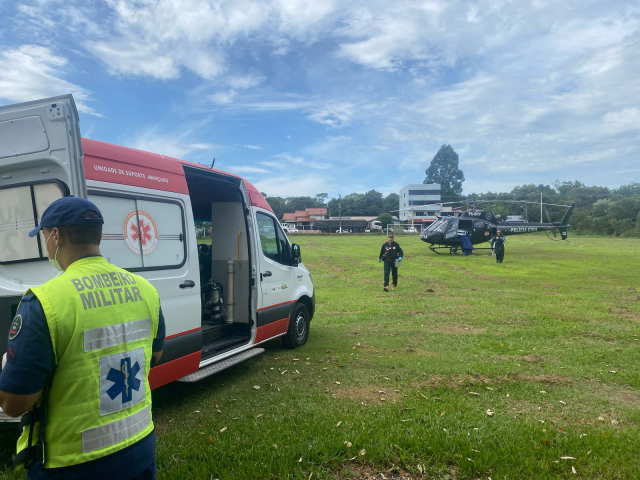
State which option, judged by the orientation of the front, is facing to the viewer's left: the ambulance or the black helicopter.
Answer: the black helicopter

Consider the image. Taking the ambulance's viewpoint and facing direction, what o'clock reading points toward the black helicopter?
The black helicopter is roughly at 12 o'clock from the ambulance.

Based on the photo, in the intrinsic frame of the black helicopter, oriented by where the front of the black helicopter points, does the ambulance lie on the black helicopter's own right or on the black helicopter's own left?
on the black helicopter's own left

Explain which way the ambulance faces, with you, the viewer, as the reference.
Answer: facing away from the viewer and to the right of the viewer

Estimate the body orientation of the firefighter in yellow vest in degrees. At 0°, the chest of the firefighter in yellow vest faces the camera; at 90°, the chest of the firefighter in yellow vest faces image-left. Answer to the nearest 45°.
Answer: approximately 135°

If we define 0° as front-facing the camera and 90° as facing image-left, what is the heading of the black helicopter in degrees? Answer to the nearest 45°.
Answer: approximately 90°

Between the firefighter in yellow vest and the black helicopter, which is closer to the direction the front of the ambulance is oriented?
the black helicopter

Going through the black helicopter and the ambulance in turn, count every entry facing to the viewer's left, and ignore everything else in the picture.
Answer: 1

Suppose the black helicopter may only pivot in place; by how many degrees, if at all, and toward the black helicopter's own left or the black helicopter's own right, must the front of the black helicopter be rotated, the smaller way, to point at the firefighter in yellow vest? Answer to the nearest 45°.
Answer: approximately 90° to the black helicopter's own left
